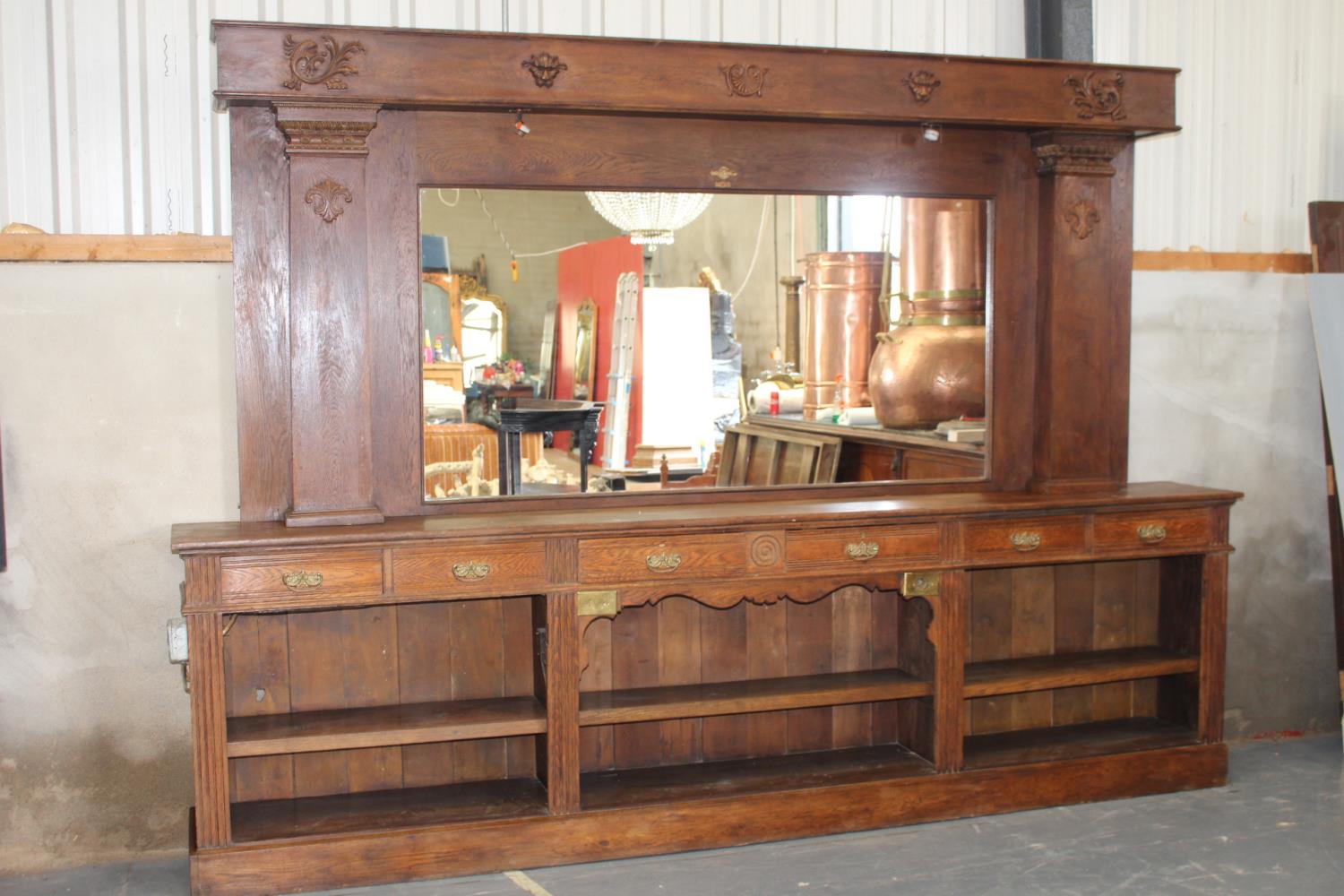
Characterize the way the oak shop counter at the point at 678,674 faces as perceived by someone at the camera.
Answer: facing the viewer
